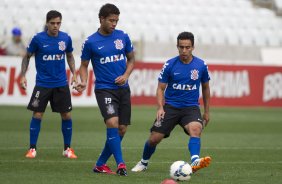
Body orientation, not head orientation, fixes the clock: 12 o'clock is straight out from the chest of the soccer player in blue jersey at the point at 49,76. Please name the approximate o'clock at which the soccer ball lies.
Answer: The soccer ball is roughly at 11 o'clock from the soccer player in blue jersey.

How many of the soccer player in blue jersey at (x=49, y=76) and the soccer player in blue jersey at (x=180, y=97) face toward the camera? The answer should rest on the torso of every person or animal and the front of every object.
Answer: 2

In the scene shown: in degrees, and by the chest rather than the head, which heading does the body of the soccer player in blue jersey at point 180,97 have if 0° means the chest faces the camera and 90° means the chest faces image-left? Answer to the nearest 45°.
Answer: approximately 0°

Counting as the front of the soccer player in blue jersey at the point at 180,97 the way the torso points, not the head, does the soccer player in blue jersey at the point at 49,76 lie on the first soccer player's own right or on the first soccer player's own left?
on the first soccer player's own right

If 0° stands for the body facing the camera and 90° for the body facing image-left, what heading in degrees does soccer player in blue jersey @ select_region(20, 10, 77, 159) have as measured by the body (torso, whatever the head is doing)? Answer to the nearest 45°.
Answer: approximately 0°

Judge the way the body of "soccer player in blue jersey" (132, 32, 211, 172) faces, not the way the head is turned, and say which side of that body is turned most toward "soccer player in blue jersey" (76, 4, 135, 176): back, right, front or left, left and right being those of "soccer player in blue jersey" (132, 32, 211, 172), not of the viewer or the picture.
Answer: right

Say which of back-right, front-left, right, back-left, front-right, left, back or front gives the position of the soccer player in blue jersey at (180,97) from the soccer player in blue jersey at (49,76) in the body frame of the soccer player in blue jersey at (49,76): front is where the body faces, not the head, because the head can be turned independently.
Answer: front-left
